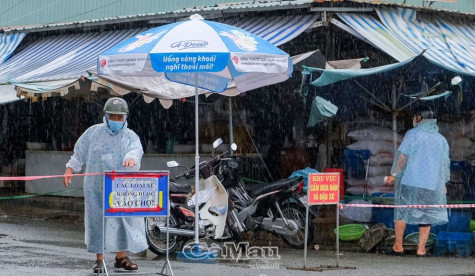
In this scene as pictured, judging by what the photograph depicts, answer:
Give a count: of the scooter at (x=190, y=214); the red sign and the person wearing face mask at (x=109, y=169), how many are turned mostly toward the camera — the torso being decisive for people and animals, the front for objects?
2

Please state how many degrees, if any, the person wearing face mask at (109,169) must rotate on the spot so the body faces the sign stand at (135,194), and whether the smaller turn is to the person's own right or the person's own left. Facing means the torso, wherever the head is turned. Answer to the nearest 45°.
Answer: approximately 45° to the person's own left

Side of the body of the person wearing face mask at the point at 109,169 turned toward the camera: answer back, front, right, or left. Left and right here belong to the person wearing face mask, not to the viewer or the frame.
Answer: front

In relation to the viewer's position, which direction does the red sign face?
facing the viewer

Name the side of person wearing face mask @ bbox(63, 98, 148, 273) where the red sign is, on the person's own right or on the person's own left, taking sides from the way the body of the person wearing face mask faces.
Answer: on the person's own left

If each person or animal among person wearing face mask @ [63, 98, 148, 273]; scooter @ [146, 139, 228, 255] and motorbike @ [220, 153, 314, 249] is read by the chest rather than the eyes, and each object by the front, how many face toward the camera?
1

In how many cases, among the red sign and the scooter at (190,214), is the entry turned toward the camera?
1

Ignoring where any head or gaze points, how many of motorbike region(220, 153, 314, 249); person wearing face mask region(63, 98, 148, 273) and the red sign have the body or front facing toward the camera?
2

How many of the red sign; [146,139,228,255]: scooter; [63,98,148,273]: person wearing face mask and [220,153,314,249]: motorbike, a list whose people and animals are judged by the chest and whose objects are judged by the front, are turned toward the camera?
2
